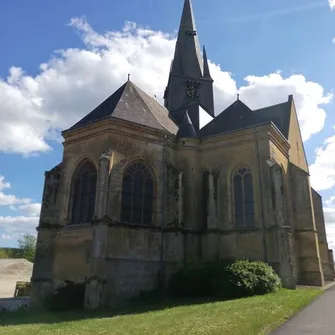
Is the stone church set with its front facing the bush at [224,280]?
no

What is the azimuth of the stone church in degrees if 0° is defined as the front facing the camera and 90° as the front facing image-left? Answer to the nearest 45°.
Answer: approximately 225°

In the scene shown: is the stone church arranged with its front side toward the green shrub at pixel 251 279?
no
